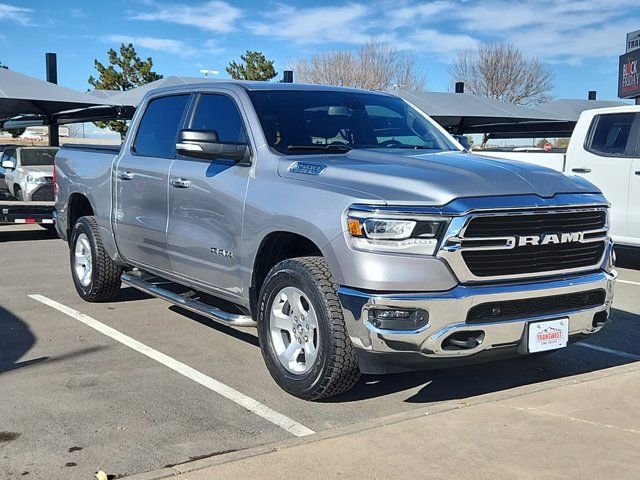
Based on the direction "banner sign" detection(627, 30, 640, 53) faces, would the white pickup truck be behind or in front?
in front

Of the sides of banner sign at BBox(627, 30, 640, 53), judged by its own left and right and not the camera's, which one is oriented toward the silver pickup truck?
front

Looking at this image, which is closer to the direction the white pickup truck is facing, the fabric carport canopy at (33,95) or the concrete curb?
the concrete curb

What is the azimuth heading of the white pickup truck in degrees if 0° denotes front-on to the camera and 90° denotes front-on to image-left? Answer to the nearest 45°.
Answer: approximately 315°

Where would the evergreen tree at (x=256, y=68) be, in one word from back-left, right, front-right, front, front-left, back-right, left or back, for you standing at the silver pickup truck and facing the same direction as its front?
back-left

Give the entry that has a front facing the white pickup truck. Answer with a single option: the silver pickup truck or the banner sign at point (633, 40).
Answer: the banner sign

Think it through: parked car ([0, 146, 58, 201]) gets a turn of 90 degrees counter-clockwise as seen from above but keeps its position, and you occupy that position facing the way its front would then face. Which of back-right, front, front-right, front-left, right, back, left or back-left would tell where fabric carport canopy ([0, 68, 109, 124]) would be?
front-left

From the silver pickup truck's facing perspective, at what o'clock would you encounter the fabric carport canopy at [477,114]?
The fabric carport canopy is roughly at 8 o'clock from the silver pickup truck.

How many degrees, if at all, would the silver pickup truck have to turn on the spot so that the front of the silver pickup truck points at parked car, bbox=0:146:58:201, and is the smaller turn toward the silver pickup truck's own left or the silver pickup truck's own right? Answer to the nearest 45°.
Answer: approximately 180°

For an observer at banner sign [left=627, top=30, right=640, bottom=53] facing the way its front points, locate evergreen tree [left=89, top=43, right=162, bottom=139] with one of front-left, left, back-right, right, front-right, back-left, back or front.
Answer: right
